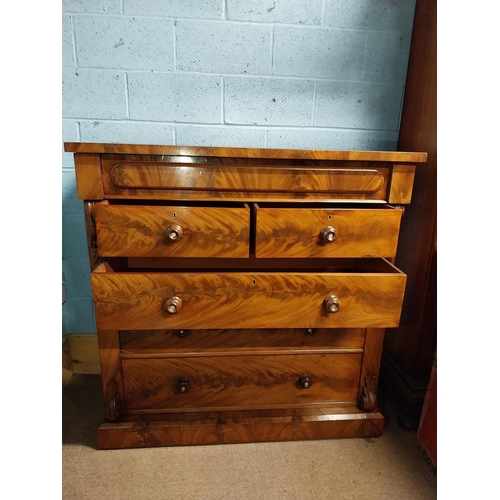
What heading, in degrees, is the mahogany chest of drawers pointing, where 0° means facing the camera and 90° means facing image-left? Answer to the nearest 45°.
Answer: approximately 0°
